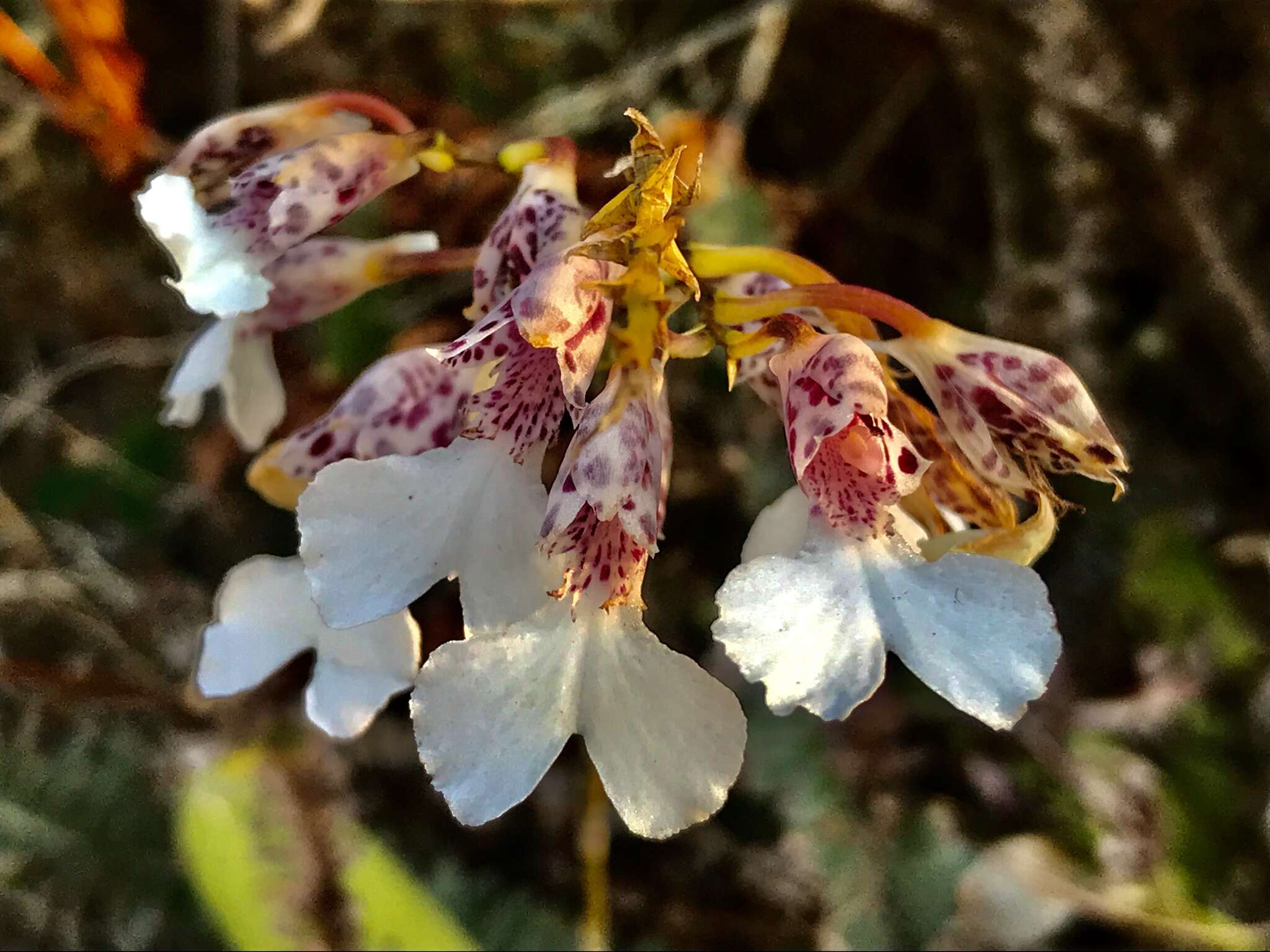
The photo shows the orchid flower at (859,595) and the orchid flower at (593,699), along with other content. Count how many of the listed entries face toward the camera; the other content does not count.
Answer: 2

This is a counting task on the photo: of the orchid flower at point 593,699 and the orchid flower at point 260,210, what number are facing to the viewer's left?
1

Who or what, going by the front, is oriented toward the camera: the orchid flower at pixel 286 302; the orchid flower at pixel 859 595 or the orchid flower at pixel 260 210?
the orchid flower at pixel 859 595

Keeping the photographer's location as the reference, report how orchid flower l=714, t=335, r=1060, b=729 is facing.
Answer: facing the viewer

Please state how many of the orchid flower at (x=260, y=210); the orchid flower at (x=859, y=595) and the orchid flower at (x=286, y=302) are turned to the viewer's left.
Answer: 2

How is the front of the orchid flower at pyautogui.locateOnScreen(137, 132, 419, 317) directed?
to the viewer's left

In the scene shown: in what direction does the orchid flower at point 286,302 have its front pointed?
to the viewer's left

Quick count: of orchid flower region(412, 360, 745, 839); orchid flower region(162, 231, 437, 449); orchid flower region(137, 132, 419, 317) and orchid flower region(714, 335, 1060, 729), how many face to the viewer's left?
2
